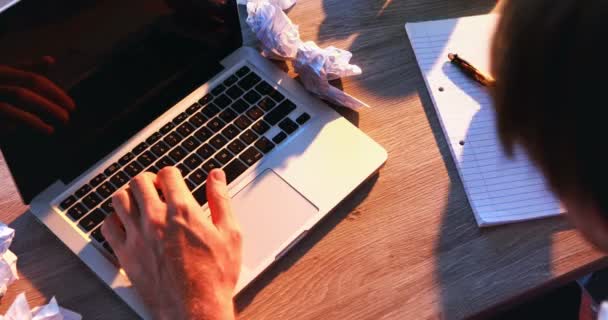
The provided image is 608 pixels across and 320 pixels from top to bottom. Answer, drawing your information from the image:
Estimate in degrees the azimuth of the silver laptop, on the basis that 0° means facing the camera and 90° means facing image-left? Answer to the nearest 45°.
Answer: approximately 315°
